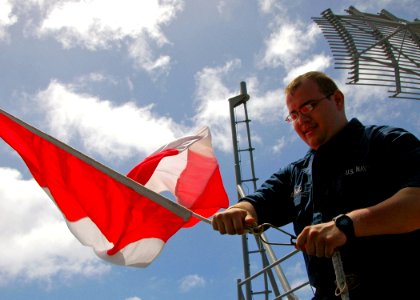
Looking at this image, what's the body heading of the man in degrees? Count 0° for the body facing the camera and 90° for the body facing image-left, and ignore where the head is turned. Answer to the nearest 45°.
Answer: approximately 45°
